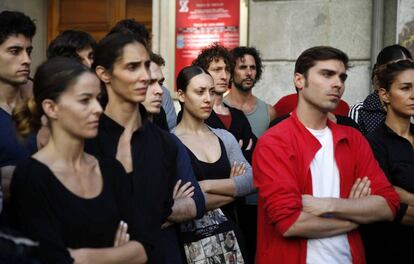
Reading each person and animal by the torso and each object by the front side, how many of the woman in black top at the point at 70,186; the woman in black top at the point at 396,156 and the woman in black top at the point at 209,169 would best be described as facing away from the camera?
0

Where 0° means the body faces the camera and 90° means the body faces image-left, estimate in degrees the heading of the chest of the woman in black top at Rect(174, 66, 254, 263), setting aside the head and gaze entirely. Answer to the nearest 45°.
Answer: approximately 315°

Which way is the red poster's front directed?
toward the camera

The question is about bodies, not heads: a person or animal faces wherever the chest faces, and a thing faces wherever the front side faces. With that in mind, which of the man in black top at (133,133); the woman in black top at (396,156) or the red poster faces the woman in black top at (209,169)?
the red poster

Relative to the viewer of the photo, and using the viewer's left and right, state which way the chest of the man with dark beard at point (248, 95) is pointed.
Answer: facing the viewer and to the right of the viewer

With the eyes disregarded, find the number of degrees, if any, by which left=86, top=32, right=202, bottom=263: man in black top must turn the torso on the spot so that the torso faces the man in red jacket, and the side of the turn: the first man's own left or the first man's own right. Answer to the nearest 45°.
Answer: approximately 45° to the first man's own left

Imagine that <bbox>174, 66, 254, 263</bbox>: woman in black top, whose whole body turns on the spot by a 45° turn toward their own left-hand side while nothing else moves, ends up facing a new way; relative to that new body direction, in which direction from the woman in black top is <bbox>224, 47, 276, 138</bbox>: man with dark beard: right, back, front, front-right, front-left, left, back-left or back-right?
left

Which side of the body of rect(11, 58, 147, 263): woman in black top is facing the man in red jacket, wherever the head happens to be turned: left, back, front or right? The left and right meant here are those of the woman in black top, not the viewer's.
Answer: left

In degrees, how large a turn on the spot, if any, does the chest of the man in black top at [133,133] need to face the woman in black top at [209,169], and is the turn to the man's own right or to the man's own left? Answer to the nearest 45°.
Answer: approximately 90° to the man's own left

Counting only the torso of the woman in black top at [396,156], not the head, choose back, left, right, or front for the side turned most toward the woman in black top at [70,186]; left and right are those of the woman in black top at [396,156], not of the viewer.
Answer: right
